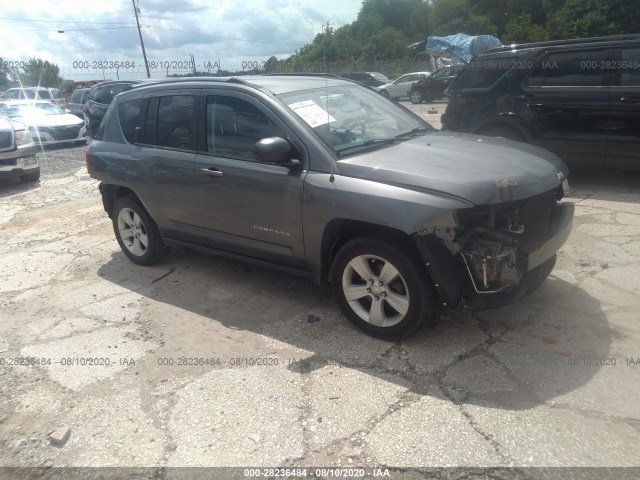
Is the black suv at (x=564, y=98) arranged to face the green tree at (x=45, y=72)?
no

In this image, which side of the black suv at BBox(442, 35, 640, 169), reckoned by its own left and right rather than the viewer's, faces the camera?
right

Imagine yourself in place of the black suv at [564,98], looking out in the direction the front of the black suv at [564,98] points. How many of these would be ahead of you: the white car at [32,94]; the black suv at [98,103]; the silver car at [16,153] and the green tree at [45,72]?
0

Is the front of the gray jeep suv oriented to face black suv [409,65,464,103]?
no

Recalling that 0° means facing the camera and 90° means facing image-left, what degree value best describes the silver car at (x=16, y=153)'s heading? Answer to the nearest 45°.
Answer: approximately 315°

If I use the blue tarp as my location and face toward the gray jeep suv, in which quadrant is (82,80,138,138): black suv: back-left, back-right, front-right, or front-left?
front-right

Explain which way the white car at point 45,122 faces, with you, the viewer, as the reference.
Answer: facing the viewer and to the right of the viewer

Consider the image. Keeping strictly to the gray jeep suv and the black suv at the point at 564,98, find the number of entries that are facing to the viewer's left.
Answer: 0

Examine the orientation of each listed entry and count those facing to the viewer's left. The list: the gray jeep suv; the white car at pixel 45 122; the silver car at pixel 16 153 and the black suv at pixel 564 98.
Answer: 0

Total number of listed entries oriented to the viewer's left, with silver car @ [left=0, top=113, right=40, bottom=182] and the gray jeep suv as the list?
0

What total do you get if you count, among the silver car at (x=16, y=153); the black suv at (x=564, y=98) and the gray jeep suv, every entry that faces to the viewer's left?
0

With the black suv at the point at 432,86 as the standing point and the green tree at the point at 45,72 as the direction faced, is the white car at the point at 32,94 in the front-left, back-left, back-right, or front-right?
front-left

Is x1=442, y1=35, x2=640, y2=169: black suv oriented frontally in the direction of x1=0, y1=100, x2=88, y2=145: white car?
no

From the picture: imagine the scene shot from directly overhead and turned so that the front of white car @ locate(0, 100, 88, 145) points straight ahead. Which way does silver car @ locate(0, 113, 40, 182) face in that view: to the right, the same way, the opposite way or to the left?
the same way

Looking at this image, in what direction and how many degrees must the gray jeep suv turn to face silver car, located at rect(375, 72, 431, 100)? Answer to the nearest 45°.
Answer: approximately 135° to its left

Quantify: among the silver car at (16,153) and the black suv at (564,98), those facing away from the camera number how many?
0

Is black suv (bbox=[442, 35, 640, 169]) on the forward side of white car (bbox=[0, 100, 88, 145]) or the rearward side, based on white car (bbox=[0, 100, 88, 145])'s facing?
on the forward side

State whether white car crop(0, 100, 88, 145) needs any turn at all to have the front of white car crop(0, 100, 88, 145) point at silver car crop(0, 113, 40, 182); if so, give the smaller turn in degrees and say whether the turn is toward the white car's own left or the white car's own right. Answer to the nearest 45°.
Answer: approximately 45° to the white car's own right

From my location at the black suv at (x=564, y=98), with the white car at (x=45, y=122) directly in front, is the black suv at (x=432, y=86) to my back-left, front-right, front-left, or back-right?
front-right

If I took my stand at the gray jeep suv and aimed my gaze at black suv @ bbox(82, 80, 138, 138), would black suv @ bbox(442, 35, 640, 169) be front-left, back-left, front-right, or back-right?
front-right

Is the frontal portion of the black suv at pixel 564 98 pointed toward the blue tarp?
no
